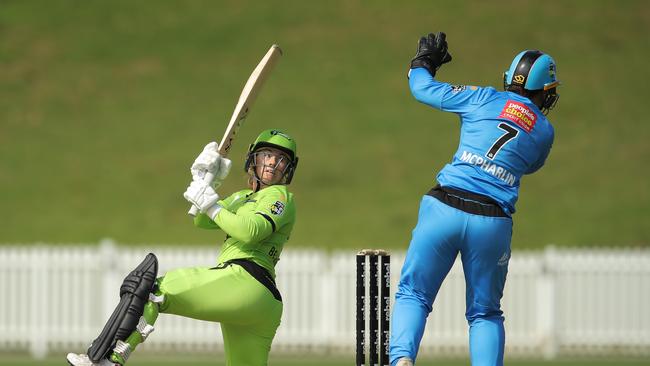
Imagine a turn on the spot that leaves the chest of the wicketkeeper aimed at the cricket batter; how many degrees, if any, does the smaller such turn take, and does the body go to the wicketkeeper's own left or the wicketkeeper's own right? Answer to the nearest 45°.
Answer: approximately 90° to the wicketkeeper's own left

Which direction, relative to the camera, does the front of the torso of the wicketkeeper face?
away from the camera

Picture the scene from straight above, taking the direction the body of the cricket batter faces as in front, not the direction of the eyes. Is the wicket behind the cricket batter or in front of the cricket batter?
behind

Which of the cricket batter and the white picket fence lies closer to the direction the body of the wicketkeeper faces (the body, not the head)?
the white picket fence
